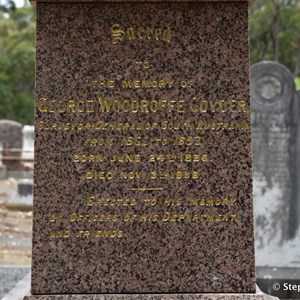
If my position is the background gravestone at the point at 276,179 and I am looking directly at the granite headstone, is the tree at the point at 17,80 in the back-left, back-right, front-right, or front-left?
back-right

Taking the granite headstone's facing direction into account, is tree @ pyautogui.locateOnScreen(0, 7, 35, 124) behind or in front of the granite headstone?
behind

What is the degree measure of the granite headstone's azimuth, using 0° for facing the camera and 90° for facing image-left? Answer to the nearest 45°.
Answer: approximately 0°

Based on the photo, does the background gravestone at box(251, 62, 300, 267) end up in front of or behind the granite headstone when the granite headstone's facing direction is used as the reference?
behind

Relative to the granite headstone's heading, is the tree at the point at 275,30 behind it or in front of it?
behind
